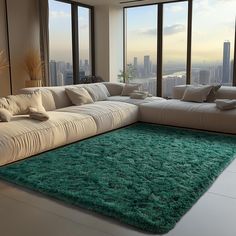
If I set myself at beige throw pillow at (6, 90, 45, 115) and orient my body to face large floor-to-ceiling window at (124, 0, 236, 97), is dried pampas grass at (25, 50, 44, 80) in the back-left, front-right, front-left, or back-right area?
front-left

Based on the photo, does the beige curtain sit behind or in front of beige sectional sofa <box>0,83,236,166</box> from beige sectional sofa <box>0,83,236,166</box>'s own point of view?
behind

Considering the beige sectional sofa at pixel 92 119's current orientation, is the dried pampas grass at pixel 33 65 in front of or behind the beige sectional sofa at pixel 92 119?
behind

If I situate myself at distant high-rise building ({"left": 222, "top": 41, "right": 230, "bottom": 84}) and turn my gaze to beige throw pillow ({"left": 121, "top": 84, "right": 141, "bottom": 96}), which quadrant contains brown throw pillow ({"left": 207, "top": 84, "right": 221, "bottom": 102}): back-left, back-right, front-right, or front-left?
front-left

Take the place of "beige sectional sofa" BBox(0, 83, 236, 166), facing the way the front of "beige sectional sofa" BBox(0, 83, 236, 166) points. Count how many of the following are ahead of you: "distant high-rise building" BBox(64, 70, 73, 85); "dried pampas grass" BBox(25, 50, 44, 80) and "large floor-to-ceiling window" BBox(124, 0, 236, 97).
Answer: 0

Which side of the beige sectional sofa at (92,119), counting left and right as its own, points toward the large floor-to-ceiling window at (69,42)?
back

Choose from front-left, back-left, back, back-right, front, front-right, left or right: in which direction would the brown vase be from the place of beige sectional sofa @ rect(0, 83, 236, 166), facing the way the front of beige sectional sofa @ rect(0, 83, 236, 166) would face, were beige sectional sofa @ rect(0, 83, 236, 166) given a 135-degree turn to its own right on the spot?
front

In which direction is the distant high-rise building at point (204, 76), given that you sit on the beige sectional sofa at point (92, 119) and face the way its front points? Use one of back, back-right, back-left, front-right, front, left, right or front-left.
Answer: back-left

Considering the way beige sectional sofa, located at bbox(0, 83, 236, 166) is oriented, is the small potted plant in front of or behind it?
behind

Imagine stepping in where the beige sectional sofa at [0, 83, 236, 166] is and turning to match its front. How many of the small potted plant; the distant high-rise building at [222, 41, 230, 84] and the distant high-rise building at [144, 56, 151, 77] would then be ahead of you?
0

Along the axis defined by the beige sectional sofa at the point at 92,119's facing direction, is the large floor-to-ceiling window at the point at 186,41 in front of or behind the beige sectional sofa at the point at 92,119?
behind

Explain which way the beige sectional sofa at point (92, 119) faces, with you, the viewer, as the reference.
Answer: facing the viewer

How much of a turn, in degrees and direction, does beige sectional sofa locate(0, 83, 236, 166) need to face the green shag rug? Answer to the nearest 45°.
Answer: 0° — it already faces it
